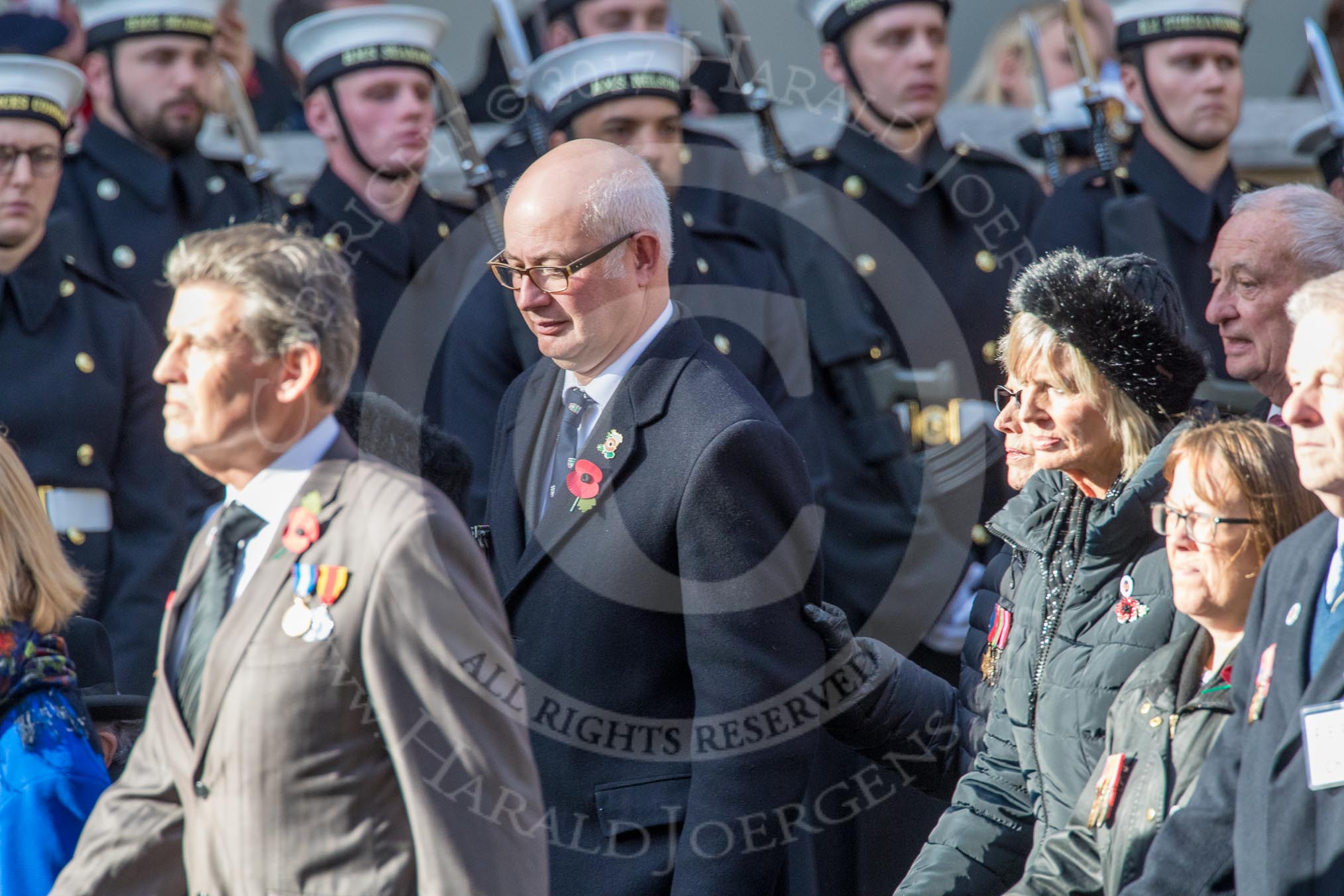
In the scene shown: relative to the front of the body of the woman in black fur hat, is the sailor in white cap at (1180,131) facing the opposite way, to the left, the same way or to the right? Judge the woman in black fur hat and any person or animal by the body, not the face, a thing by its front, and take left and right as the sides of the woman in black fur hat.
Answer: to the left

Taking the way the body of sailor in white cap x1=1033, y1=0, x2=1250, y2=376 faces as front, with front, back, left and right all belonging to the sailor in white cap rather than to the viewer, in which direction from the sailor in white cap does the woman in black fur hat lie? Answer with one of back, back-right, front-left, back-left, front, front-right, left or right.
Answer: front-right

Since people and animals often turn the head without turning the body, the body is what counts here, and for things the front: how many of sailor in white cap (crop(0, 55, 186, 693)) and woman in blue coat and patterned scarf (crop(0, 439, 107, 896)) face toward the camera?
1

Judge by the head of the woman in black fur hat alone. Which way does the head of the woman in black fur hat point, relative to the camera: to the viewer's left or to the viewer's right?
to the viewer's left

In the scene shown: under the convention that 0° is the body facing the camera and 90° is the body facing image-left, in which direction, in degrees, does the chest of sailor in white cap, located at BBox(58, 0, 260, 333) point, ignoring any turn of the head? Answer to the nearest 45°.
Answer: approximately 315°

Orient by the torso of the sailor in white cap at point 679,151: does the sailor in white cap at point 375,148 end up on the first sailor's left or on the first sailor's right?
on the first sailor's right

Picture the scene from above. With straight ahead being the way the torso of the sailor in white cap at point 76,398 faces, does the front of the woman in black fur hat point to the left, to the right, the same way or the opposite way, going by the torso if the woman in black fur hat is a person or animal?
to the right

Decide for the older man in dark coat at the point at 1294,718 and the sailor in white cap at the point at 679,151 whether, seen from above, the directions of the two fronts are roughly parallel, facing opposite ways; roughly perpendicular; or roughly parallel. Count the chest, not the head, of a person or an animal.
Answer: roughly perpendicular

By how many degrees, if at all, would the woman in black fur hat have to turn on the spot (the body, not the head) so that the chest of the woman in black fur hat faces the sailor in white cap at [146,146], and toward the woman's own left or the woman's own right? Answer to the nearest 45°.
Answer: approximately 90° to the woman's own right

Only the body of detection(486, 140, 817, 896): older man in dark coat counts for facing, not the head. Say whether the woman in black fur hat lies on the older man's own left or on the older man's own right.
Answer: on the older man's own left
